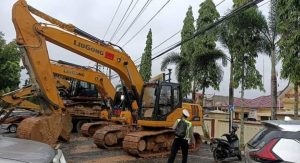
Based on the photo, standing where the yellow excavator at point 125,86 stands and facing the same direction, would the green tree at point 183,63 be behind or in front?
behind

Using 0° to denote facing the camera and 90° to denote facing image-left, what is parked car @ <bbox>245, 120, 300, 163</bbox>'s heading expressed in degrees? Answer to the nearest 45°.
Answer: approximately 225°

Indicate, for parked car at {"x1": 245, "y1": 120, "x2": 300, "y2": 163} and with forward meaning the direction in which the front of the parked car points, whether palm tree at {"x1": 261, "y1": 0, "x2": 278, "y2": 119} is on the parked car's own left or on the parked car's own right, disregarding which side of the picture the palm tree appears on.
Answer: on the parked car's own left

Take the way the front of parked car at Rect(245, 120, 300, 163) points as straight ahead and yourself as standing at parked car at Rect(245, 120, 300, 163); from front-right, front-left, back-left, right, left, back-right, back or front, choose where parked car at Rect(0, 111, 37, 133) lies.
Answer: left

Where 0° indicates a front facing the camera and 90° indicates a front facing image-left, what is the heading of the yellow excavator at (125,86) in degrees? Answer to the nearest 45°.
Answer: approximately 45°
